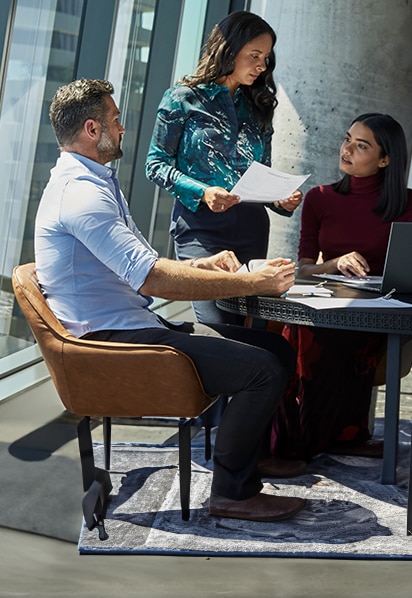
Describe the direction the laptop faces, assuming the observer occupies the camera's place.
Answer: facing away from the viewer and to the left of the viewer

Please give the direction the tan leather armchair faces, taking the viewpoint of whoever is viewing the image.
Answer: facing to the right of the viewer

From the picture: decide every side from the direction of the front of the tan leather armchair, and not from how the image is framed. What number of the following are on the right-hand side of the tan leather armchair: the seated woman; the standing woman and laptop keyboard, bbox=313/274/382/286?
0

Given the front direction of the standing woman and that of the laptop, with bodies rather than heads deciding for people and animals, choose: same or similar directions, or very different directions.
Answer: very different directions

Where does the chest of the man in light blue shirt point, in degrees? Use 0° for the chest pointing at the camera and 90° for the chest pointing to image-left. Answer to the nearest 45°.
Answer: approximately 270°

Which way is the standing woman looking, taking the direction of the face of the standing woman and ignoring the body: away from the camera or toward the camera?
toward the camera

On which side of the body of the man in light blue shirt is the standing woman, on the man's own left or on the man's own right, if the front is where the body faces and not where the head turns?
on the man's own left

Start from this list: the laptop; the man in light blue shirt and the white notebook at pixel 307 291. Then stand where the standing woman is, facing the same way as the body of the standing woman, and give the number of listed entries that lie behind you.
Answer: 0

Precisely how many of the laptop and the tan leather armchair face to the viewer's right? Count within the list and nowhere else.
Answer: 1

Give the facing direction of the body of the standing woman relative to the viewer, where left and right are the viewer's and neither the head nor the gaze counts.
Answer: facing the viewer and to the right of the viewer

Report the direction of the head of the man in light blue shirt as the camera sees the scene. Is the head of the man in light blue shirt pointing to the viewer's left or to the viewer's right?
to the viewer's right
